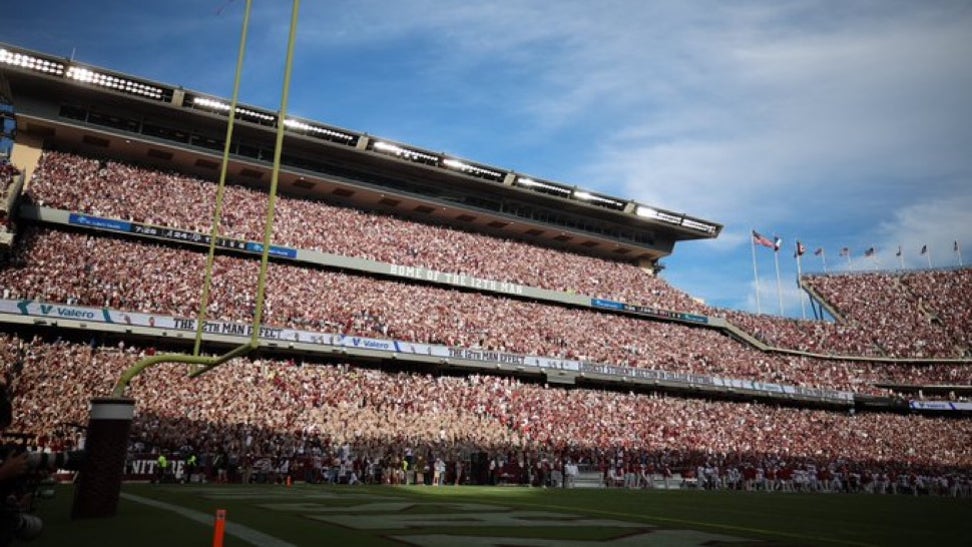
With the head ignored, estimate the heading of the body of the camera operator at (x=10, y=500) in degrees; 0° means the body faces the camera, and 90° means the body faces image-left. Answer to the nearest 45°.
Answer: approximately 270°
